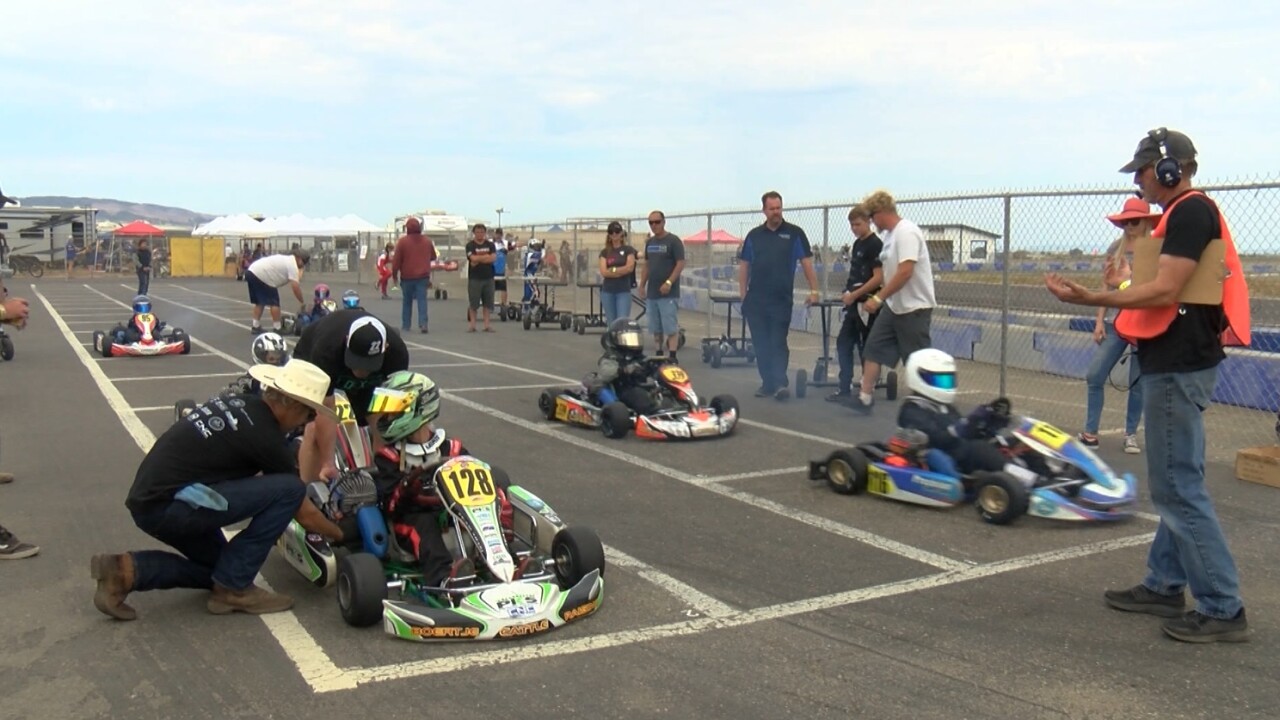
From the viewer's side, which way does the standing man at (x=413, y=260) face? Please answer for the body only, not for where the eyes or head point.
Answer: away from the camera

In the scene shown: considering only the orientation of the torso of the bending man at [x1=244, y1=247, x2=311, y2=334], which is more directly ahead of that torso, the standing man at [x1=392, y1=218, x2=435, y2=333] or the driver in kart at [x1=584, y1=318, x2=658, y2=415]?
the standing man

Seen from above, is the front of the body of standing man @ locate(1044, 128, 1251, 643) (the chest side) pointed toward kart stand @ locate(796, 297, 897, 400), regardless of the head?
no

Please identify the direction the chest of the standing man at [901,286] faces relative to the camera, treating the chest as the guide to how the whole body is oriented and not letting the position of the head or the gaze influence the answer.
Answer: to the viewer's left

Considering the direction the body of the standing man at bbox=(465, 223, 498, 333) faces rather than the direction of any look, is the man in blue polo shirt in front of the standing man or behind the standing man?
in front

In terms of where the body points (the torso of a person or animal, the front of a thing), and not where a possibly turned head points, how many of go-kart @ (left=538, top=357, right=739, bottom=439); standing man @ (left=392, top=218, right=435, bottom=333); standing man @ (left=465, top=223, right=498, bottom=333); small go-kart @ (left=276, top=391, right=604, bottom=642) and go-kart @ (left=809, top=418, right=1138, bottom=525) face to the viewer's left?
0

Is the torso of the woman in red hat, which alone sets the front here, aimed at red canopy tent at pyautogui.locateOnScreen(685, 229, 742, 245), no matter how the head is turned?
no

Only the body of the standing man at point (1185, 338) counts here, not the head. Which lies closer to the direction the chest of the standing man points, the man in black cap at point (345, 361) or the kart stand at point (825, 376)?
the man in black cap

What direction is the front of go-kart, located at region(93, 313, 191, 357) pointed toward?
toward the camera

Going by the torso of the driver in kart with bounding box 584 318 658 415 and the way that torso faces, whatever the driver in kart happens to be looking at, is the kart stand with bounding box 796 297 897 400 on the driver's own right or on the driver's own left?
on the driver's own left

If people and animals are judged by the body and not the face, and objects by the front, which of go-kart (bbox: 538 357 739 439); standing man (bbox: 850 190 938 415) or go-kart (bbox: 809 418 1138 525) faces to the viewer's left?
the standing man

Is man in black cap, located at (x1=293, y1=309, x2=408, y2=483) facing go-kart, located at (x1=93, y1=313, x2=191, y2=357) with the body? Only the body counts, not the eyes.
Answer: no

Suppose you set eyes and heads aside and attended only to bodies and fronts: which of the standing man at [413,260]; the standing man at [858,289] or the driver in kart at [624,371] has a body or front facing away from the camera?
the standing man at [413,260]

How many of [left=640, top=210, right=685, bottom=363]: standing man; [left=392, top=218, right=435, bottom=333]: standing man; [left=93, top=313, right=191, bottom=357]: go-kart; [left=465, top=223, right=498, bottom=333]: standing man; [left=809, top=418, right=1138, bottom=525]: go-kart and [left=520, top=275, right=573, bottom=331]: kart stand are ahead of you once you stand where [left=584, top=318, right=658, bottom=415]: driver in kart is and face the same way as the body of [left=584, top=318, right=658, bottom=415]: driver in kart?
1

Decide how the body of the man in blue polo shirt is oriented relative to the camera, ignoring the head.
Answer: toward the camera

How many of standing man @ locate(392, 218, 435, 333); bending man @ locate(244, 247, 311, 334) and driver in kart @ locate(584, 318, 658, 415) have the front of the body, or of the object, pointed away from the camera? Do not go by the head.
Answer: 1

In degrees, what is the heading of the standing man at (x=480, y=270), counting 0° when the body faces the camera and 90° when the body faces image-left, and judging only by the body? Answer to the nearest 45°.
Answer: approximately 0°
